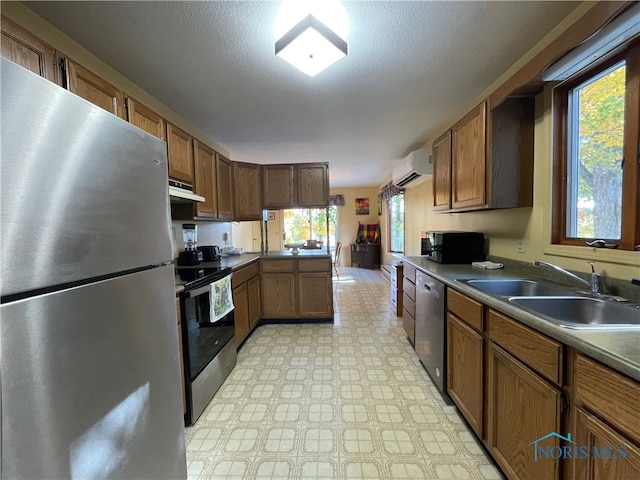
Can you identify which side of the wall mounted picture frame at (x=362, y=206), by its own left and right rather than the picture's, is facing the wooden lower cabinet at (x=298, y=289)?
front

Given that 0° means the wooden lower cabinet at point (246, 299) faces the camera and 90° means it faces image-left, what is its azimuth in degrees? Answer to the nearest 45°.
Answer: approximately 270°

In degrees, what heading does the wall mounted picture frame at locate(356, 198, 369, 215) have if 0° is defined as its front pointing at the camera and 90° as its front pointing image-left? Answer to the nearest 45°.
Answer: approximately 0°

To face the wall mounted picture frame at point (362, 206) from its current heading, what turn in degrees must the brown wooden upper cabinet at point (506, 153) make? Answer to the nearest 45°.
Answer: approximately 90° to its right

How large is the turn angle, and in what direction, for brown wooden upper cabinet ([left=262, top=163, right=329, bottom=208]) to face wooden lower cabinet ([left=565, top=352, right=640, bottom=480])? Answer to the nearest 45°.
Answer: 0° — it already faces it

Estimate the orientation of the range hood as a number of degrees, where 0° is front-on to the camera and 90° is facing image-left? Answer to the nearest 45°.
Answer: approximately 315°

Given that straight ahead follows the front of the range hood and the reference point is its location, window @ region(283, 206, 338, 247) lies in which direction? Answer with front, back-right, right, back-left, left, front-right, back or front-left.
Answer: left

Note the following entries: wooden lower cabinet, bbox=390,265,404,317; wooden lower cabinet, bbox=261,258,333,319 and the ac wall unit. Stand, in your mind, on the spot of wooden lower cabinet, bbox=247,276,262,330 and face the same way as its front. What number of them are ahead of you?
3

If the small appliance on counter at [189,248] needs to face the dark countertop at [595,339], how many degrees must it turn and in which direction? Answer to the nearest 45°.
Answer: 0° — it already faces it

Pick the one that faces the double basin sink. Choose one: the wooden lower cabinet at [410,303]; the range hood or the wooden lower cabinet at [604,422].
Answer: the range hood

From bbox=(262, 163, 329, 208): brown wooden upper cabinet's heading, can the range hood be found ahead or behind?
ahead
